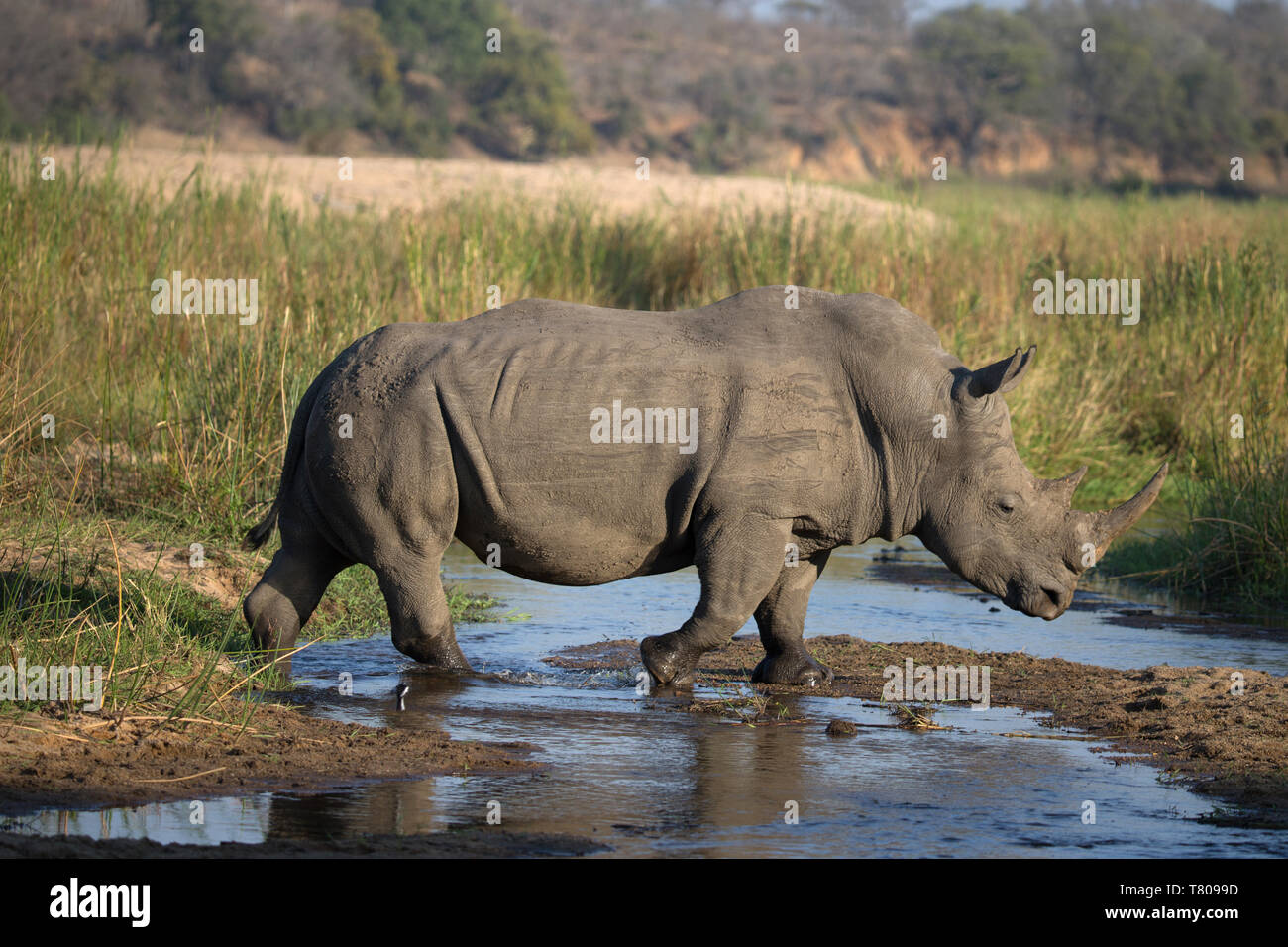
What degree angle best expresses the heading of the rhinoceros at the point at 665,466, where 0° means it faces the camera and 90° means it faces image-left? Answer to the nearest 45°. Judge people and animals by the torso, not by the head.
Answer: approximately 270°

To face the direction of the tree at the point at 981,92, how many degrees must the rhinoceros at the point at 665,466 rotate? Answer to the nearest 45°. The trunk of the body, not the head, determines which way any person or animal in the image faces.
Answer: approximately 90° to its left
